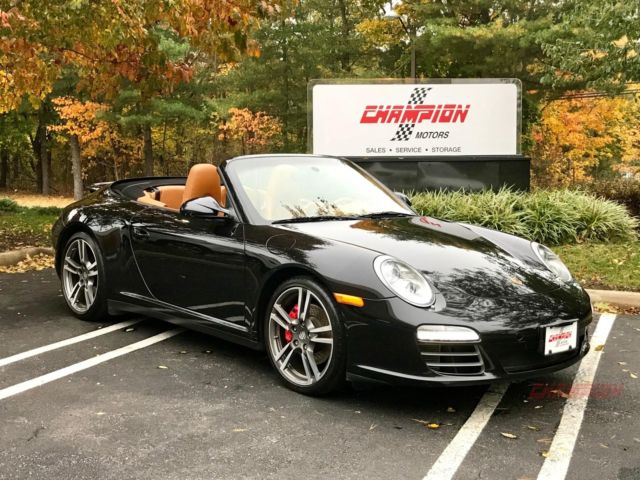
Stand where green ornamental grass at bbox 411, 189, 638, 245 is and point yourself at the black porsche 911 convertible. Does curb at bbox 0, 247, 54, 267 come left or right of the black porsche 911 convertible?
right

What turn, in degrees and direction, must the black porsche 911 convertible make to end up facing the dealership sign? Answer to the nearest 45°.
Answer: approximately 135° to its left

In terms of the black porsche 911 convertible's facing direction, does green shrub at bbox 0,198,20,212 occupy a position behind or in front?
behind

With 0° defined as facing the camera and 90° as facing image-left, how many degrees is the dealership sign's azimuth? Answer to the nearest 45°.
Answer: approximately 0°

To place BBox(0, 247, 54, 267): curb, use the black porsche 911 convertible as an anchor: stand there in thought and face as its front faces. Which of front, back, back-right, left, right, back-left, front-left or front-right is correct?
back

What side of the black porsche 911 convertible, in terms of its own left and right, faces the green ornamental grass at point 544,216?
left

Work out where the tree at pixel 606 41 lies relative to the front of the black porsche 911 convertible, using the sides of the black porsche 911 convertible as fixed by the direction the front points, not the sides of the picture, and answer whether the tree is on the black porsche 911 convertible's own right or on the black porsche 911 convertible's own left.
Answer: on the black porsche 911 convertible's own left

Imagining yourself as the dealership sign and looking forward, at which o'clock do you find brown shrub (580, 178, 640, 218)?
The brown shrub is roughly at 8 o'clock from the dealership sign.

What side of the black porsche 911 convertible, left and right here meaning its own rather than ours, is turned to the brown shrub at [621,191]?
left

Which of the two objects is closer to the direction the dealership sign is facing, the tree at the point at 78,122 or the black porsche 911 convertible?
the black porsche 911 convertible
